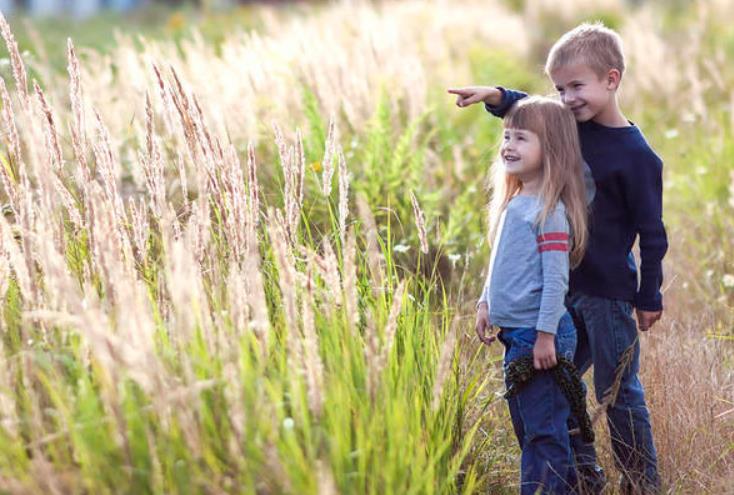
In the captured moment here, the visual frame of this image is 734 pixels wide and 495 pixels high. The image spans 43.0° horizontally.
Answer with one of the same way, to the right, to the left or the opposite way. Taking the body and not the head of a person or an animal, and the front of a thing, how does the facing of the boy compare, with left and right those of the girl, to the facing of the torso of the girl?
the same way

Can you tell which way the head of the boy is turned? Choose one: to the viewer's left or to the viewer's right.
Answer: to the viewer's left

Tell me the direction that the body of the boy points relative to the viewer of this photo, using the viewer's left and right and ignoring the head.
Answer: facing the viewer and to the left of the viewer

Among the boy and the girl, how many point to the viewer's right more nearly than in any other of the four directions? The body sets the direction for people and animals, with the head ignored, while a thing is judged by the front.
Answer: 0
